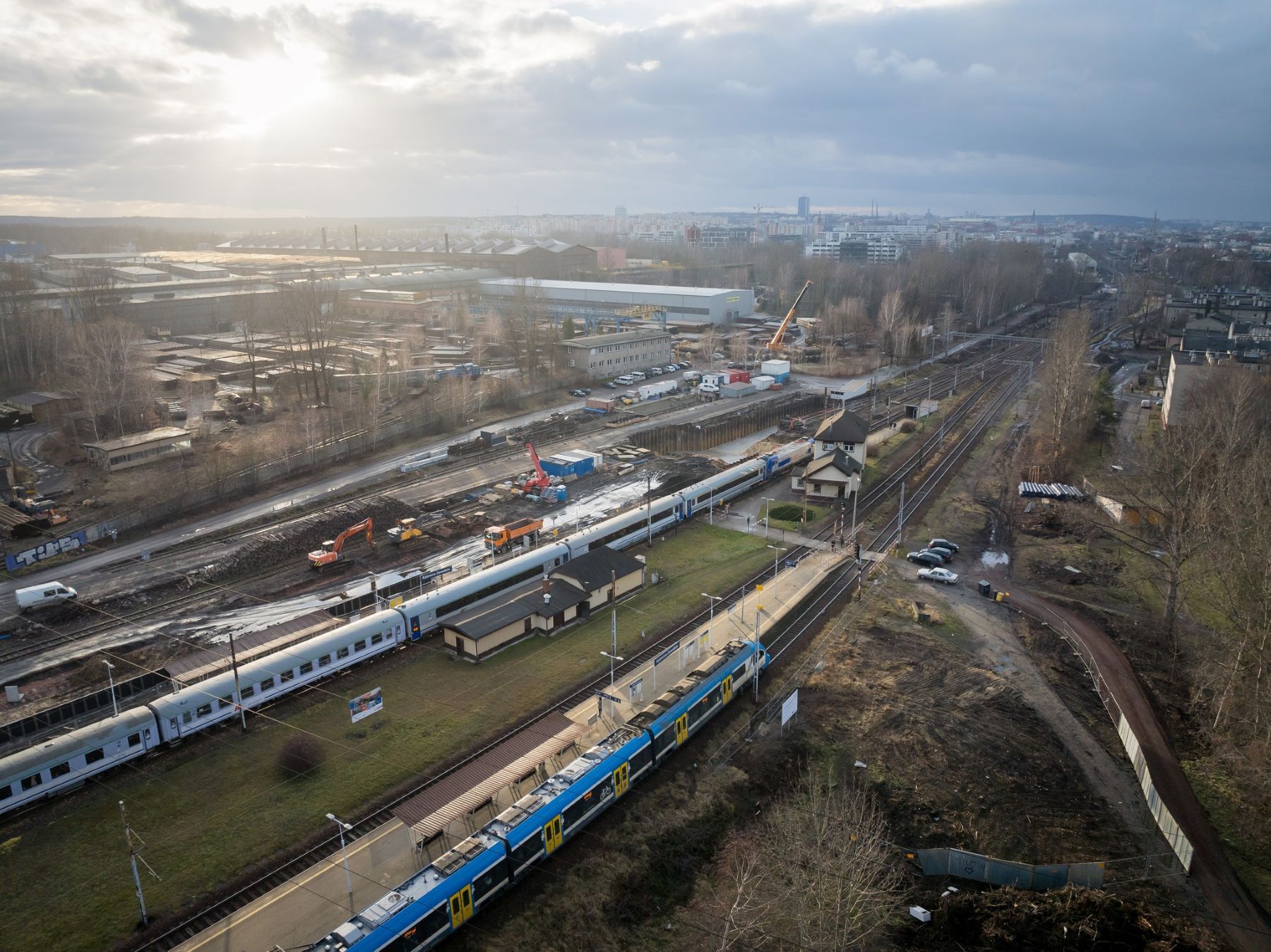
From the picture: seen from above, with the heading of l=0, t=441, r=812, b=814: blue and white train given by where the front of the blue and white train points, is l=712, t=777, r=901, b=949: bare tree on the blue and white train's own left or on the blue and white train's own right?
on the blue and white train's own right

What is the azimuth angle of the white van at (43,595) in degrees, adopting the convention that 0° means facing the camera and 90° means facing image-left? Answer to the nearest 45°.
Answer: approximately 270°

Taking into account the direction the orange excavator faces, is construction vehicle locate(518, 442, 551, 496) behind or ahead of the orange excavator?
ahead

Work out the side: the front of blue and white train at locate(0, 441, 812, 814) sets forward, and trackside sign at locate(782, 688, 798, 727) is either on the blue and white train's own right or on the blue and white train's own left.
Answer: on the blue and white train's own right

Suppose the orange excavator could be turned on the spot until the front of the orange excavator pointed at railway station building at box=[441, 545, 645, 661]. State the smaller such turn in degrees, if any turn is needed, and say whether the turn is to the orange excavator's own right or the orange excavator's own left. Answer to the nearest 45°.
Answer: approximately 90° to the orange excavator's own right

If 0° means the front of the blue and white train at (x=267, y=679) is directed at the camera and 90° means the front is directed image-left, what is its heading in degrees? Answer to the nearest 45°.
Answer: approximately 225°
